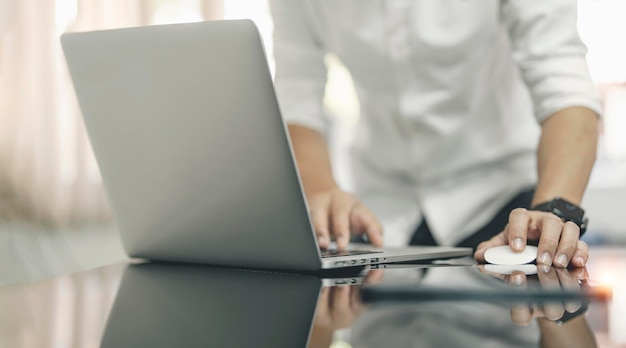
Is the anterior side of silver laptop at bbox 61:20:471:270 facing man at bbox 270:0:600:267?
yes

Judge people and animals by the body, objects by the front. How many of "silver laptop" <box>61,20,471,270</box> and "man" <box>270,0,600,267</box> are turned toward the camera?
1

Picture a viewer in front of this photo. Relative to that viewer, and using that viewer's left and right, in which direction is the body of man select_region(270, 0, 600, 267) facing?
facing the viewer

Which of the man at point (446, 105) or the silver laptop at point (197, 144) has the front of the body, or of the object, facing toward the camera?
the man

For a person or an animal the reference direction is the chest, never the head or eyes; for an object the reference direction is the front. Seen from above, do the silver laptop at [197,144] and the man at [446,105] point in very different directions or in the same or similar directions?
very different directions

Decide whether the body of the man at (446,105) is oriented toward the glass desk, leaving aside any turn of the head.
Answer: yes

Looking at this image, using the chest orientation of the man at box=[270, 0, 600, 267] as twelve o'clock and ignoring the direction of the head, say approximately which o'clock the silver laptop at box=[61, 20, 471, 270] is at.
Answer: The silver laptop is roughly at 1 o'clock from the man.

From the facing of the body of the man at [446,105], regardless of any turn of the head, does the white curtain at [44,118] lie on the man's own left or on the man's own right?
on the man's own right

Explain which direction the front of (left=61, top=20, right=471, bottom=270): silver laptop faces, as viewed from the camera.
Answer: facing away from the viewer and to the right of the viewer
